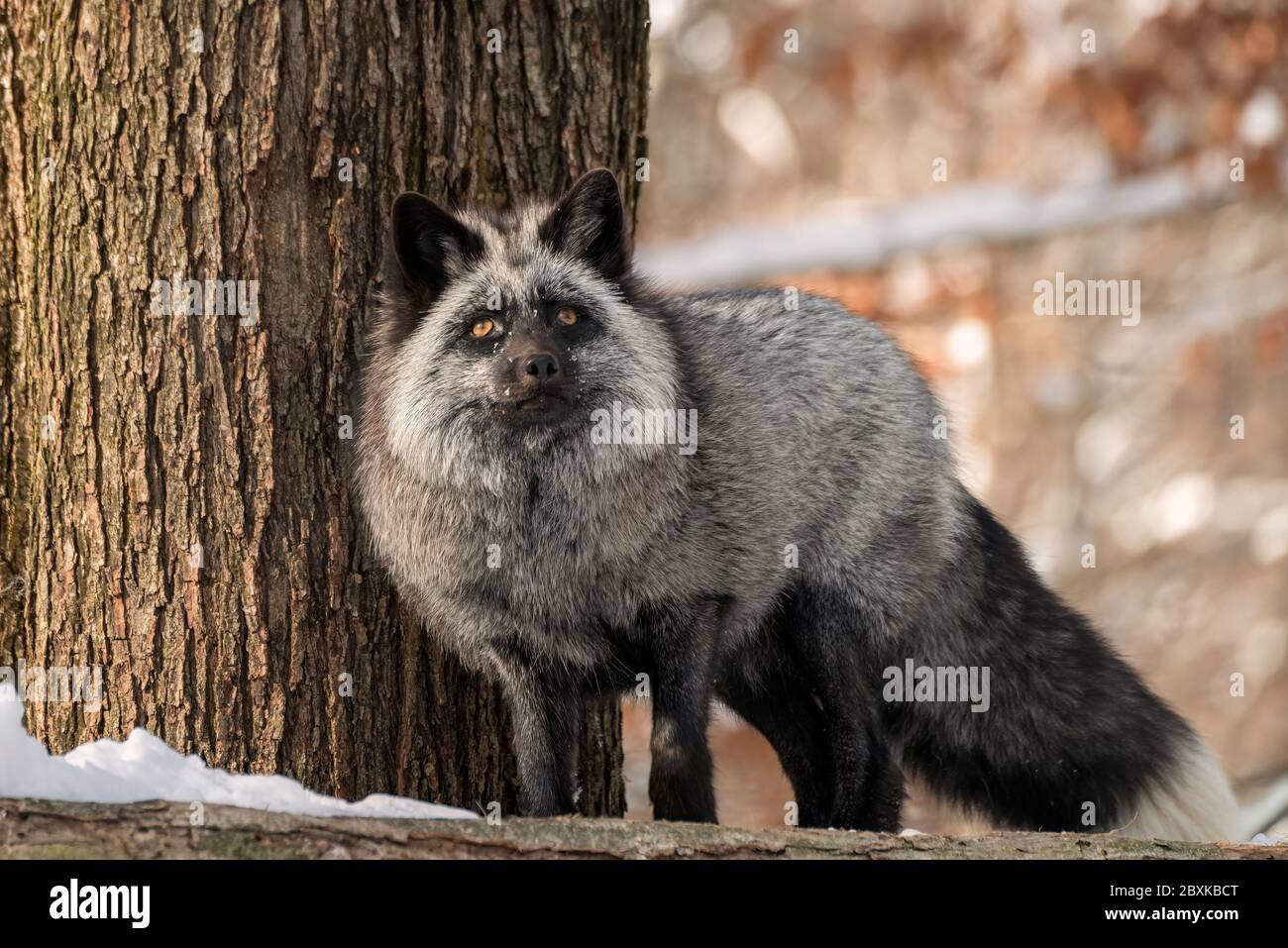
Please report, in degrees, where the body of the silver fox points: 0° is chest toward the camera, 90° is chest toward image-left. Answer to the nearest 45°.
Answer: approximately 45°

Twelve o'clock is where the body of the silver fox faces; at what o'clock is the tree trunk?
The tree trunk is roughly at 1 o'clock from the silver fox.
